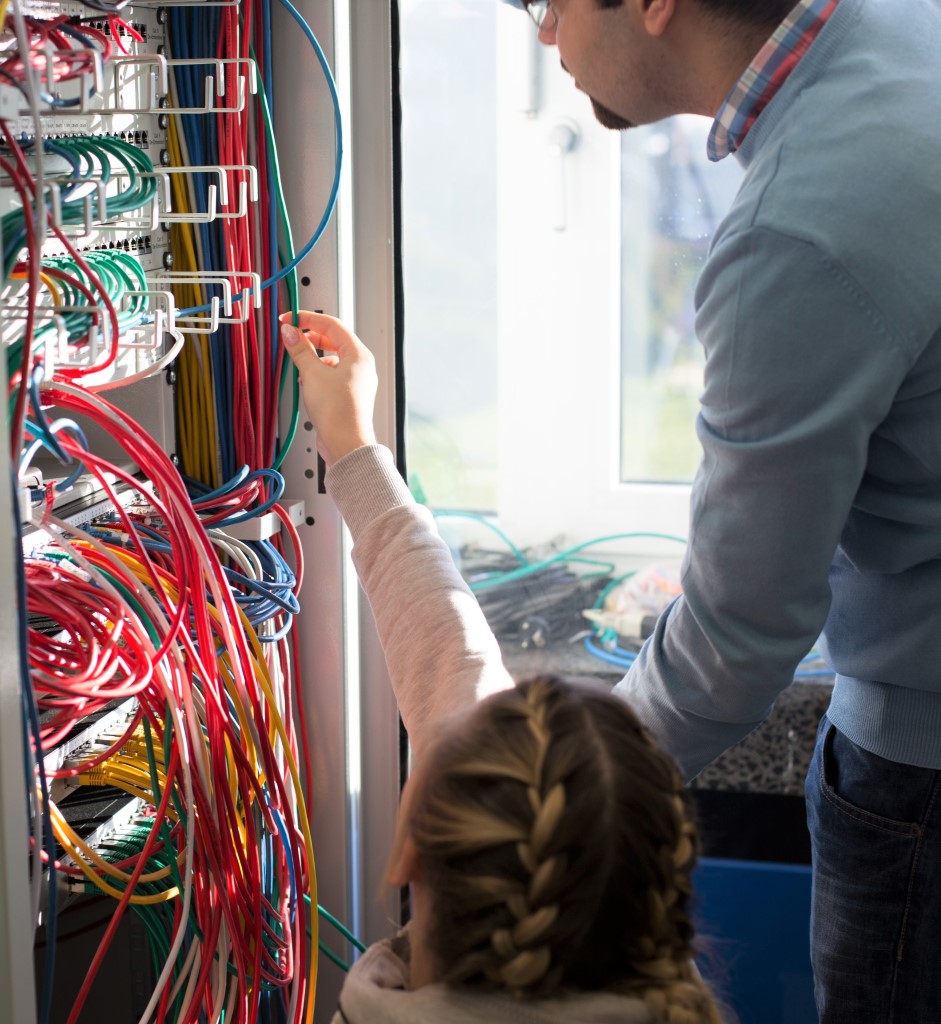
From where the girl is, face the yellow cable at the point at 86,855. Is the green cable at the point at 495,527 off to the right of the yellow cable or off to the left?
right

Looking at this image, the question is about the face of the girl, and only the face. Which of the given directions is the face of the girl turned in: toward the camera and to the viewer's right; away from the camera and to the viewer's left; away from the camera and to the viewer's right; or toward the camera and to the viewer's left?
away from the camera and to the viewer's left

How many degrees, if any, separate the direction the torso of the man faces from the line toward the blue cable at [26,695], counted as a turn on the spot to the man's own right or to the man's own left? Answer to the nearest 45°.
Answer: approximately 45° to the man's own left

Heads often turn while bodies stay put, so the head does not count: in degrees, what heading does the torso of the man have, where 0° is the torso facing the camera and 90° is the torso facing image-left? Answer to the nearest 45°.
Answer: approximately 90°

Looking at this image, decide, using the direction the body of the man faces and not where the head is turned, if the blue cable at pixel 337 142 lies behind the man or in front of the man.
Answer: in front
